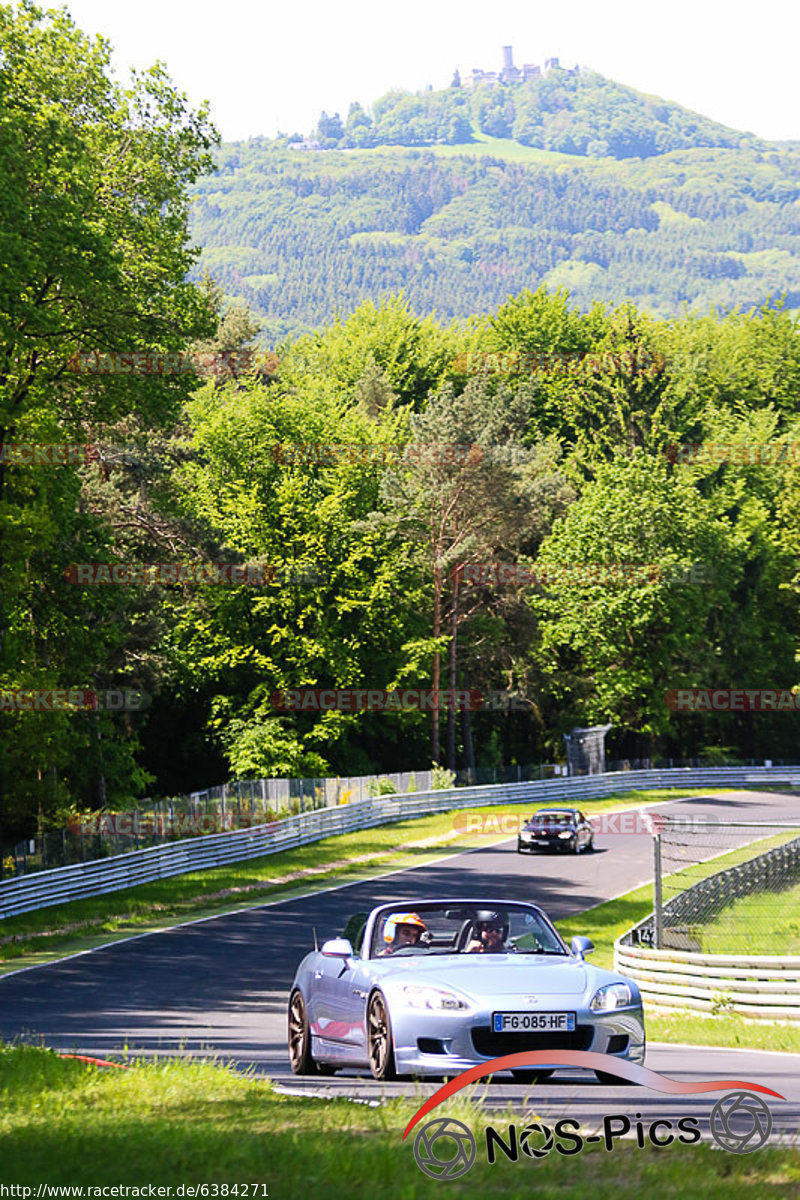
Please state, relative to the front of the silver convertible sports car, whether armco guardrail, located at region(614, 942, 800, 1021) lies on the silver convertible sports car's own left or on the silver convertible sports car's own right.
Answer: on the silver convertible sports car's own left

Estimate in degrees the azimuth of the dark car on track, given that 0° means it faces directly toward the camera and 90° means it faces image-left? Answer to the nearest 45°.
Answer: approximately 45°

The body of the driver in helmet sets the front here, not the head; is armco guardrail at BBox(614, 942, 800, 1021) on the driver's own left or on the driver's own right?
on the driver's own left

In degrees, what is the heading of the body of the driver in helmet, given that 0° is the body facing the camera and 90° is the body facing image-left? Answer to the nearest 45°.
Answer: approximately 315°

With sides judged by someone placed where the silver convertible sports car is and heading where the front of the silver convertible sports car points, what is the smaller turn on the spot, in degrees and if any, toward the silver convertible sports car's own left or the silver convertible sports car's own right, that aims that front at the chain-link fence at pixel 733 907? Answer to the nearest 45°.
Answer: approximately 135° to the silver convertible sports car's own left

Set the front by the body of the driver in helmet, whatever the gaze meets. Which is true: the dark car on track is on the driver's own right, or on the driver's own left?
on the driver's own left

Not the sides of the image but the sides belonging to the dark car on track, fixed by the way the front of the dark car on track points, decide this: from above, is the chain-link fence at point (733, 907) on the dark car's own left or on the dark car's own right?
on the dark car's own left

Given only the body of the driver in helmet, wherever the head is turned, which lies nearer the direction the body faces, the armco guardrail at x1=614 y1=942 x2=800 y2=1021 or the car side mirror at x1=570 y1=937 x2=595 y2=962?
the car side mirror
